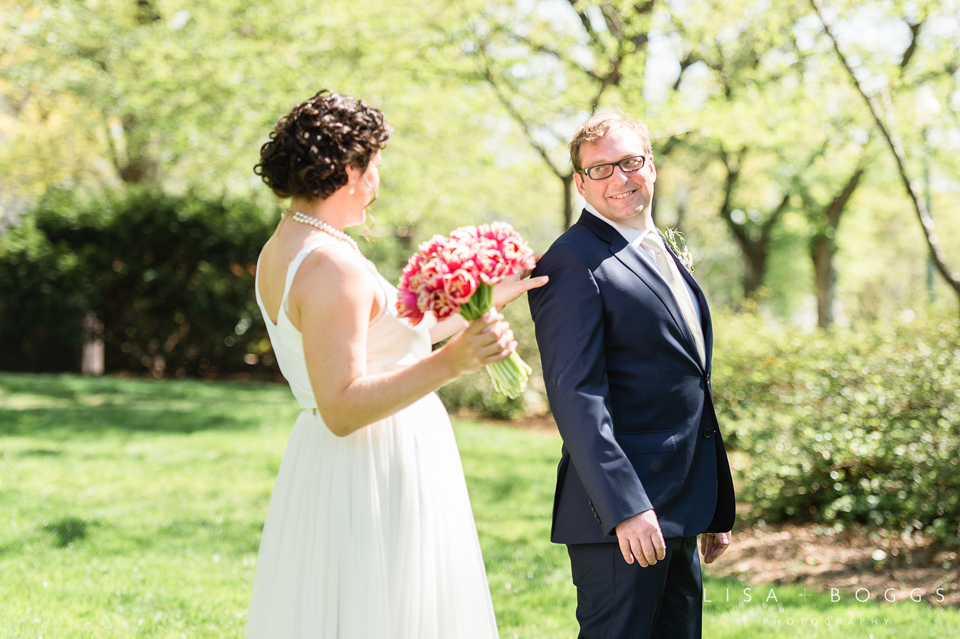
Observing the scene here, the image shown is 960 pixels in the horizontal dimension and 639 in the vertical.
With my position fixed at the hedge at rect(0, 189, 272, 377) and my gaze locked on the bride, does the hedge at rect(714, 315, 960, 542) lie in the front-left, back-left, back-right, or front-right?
front-left

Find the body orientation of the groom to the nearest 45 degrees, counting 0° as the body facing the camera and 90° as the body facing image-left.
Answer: approximately 315°

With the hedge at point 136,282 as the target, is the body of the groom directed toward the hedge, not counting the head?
no

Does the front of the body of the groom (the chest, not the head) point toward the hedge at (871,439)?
no

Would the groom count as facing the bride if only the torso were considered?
no

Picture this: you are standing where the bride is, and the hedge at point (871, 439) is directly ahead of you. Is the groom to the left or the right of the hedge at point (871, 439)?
right
